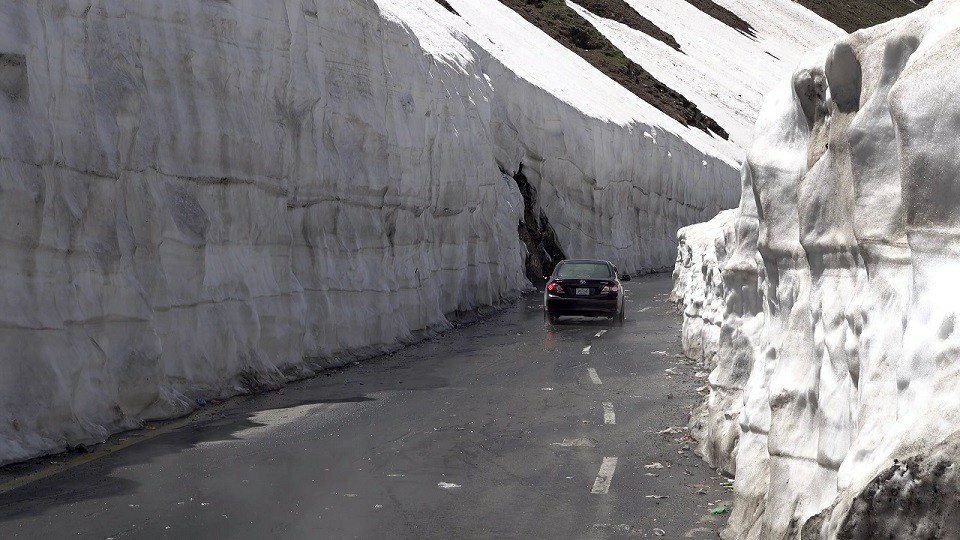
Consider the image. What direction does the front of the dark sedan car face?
away from the camera
